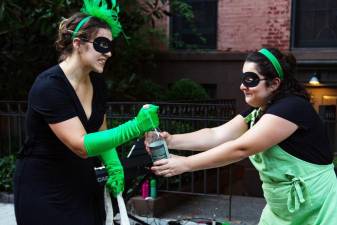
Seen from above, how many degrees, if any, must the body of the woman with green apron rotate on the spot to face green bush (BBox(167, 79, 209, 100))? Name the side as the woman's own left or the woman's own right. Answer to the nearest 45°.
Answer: approximately 90° to the woman's own right

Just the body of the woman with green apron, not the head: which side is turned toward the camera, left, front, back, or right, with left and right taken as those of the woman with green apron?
left

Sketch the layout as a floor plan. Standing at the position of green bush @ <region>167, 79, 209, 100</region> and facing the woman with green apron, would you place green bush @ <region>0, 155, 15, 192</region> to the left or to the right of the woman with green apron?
right

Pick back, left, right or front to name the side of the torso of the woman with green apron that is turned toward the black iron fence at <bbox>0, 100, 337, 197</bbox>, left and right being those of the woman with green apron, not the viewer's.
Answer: right

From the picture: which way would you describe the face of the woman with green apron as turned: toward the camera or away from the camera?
toward the camera

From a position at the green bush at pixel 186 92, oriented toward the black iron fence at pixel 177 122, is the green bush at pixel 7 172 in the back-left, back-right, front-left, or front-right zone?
front-right

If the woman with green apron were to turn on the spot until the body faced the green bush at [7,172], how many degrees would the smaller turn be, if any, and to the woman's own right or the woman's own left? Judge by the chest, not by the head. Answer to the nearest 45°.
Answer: approximately 45° to the woman's own right
